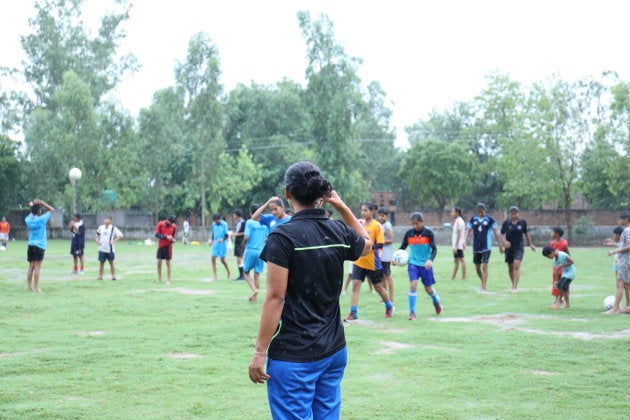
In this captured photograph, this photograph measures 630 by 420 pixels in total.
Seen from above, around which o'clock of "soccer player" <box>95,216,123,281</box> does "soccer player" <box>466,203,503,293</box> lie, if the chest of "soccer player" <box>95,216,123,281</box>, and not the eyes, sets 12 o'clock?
"soccer player" <box>466,203,503,293</box> is roughly at 10 o'clock from "soccer player" <box>95,216,123,281</box>.

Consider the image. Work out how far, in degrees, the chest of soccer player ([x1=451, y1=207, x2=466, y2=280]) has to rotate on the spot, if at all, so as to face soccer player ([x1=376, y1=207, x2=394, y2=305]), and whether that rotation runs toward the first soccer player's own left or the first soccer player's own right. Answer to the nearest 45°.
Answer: approximately 90° to the first soccer player's own left

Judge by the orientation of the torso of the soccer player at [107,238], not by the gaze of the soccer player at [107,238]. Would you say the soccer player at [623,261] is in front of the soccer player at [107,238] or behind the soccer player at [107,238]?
in front

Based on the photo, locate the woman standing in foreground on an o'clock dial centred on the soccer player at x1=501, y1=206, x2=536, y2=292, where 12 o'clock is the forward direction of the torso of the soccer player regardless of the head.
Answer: The woman standing in foreground is roughly at 12 o'clock from the soccer player.

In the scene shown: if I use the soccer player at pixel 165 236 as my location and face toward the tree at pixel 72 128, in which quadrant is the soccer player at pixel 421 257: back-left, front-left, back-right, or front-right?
back-right

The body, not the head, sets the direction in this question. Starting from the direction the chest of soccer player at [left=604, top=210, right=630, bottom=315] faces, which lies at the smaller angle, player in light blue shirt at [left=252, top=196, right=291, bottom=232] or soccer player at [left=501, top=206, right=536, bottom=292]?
the player in light blue shirt

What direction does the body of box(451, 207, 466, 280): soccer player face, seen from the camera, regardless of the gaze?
to the viewer's left

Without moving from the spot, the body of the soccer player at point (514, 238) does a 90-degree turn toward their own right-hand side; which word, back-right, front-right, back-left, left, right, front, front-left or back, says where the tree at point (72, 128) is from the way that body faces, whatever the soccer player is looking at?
front-right

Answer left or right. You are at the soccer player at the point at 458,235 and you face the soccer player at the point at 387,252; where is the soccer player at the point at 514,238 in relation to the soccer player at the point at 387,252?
left

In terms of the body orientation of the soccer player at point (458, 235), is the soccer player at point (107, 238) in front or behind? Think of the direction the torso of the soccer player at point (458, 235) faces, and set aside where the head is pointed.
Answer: in front

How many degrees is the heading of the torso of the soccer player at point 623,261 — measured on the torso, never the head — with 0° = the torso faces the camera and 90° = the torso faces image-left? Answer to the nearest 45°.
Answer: approximately 90°

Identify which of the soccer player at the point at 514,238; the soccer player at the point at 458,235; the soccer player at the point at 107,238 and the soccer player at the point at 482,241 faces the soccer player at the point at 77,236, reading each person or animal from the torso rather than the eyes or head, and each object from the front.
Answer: the soccer player at the point at 458,235

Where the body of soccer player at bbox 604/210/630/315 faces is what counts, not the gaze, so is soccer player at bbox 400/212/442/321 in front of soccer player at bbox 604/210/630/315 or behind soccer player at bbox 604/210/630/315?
in front
